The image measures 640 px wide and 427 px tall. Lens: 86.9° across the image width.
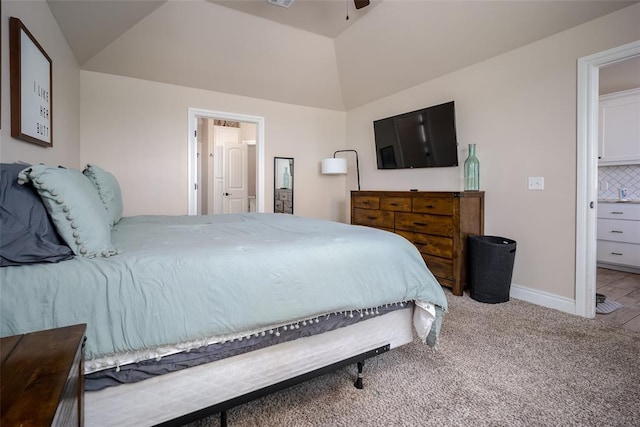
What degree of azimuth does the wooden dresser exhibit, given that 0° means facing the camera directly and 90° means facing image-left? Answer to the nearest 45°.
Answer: approximately 45°

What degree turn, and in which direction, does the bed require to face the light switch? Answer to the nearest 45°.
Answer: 0° — it already faces it

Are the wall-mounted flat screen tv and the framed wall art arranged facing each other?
yes

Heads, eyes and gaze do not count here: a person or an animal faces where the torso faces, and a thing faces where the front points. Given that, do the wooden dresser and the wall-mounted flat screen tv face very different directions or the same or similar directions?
same or similar directions

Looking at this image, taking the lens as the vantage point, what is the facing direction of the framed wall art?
facing to the right of the viewer

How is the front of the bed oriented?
to the viewer's right

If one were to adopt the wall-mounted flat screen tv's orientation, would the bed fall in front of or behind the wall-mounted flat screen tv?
in front

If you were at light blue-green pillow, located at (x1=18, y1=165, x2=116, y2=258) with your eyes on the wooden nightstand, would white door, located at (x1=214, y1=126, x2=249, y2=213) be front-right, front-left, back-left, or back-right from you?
back-left

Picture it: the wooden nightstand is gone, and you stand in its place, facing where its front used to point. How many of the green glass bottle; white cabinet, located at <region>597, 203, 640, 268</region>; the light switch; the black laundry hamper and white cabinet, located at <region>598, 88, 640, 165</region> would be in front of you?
5

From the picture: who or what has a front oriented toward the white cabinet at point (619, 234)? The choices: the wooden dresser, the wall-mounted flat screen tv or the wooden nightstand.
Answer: the wooden nightstand

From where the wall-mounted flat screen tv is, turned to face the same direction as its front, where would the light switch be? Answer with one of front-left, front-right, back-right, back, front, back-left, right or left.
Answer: left

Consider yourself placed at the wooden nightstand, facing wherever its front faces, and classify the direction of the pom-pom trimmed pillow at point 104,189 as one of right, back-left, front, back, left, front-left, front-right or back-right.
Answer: left
